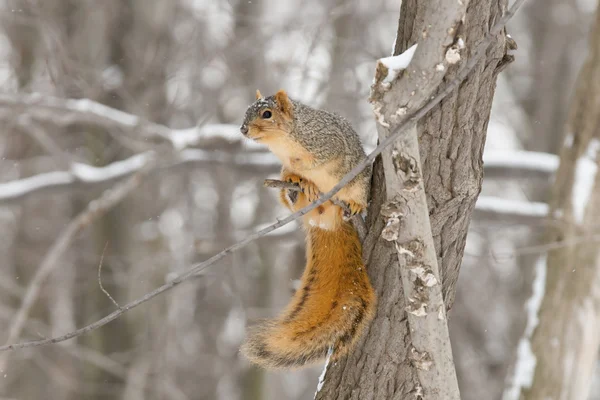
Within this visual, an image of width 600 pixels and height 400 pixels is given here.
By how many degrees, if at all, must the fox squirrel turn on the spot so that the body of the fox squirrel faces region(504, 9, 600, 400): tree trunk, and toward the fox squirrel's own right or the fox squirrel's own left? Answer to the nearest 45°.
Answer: approximately 180°
